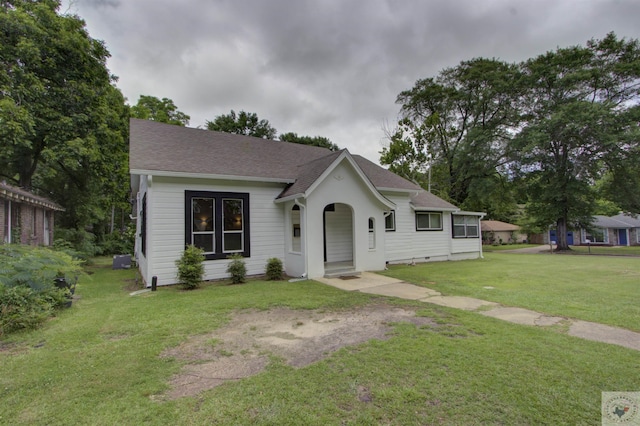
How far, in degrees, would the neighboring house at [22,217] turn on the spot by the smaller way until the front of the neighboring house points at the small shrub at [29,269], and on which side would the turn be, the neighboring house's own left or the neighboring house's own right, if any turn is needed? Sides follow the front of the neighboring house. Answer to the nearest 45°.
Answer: approximately 45° to the neighboring house's own right

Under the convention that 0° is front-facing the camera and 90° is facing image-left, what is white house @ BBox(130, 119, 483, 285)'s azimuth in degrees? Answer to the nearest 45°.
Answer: approximately 315°

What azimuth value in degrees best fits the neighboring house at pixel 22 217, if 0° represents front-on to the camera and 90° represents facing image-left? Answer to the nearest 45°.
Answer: approximately 315°

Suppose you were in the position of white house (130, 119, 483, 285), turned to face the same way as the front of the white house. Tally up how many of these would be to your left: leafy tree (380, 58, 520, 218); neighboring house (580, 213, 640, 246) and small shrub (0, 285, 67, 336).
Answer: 2

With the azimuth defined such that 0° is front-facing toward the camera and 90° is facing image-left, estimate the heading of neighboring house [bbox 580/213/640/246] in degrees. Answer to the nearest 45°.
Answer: approximately 0°
